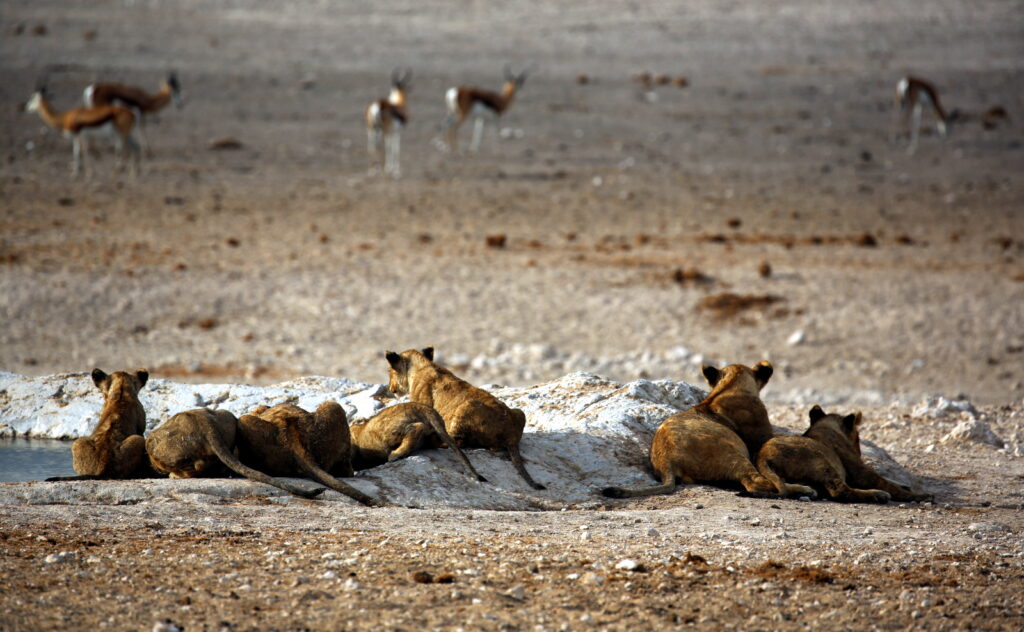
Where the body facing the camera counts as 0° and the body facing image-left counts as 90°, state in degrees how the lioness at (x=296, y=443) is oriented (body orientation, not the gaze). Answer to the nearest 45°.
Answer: approximately 180°

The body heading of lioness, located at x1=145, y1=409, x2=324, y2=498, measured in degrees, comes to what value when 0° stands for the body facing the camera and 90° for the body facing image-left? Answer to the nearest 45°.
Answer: approximately 135°

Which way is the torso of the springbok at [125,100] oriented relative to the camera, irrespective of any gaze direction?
to the viewer's right

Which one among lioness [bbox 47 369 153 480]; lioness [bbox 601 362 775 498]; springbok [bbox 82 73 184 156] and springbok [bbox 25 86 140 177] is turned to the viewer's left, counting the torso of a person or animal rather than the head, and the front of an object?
springbok [bbox 25 86 140 177]

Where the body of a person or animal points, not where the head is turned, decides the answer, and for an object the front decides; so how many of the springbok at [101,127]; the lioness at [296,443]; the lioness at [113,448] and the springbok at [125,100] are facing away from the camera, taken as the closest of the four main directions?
2

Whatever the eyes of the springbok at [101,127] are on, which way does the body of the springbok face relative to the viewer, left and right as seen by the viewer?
facing to the left of the viewer

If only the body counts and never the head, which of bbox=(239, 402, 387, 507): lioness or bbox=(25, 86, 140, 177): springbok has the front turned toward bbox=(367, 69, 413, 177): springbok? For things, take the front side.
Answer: the lioness

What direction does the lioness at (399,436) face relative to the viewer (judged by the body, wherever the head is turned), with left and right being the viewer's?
facing away from the viewer and to the left of the viewer

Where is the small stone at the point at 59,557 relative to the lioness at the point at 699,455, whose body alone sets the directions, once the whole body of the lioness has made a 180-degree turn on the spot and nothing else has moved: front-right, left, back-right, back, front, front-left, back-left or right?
front

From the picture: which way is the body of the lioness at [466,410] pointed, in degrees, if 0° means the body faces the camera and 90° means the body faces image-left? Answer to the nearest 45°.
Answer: approximately 135°

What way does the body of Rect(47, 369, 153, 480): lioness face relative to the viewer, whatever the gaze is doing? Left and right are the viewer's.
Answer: facing away from the viewer

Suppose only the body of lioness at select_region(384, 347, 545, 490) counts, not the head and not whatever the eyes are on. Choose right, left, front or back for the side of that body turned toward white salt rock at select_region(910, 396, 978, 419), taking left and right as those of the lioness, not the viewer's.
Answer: right

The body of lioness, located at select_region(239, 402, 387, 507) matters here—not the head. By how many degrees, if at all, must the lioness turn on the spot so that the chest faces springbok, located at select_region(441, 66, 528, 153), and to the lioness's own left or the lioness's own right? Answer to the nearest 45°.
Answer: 0° — it already faces it

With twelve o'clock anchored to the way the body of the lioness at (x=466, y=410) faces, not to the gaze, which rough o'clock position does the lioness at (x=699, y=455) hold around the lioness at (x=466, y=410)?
the lioness at (x=699, y=455) is roughly at 5 o'clock from the lioness at (x=466, y=410).

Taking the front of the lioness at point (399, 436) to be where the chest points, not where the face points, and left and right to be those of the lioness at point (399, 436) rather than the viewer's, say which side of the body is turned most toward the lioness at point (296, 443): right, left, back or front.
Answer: left

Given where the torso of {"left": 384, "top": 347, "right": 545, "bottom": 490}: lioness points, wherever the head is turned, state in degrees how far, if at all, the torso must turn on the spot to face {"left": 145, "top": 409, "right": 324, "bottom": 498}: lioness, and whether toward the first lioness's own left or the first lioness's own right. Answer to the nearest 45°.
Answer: approximately 90° to the first lioness's own left

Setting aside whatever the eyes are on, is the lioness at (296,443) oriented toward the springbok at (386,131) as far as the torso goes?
yes

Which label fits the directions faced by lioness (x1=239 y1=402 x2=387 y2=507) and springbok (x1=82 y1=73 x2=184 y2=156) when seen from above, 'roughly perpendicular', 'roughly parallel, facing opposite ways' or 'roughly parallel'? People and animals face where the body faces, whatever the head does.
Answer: roughly perpendicular
